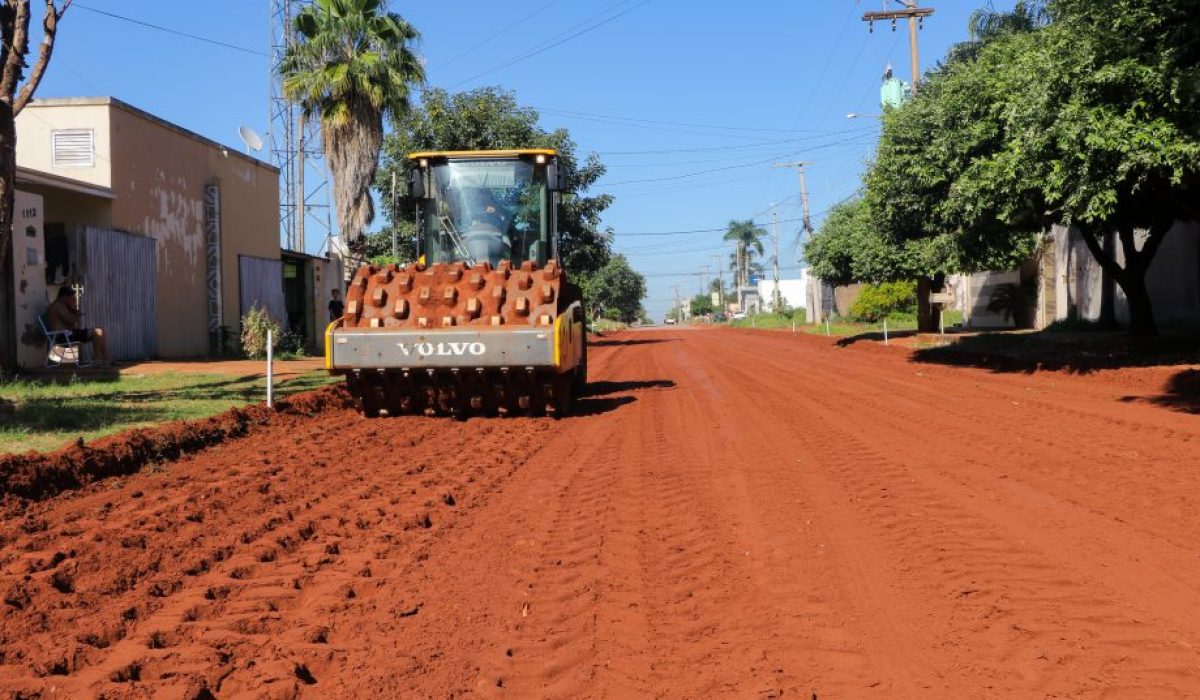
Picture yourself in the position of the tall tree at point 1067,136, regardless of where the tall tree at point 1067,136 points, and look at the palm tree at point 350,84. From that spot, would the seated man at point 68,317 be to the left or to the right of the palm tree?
left

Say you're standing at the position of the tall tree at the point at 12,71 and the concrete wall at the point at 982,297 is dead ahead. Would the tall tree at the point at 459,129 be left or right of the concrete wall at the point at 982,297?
left

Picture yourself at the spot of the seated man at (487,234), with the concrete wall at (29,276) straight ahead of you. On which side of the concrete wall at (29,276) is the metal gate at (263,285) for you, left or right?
right

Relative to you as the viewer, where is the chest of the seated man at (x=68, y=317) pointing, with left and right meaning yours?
facing to the right of the viewer

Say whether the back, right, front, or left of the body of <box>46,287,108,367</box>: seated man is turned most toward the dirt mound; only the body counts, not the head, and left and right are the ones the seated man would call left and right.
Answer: right

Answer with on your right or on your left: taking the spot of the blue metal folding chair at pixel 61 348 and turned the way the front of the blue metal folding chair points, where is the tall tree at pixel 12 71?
on your right

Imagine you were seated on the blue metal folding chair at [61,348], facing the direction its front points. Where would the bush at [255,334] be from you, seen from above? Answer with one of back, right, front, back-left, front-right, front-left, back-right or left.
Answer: front-left

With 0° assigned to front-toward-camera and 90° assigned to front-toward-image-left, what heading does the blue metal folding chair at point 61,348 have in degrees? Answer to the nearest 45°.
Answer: approximately 270°

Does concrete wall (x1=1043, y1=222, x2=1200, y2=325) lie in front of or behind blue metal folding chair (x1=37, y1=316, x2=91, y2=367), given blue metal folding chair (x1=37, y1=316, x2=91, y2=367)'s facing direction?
in front
